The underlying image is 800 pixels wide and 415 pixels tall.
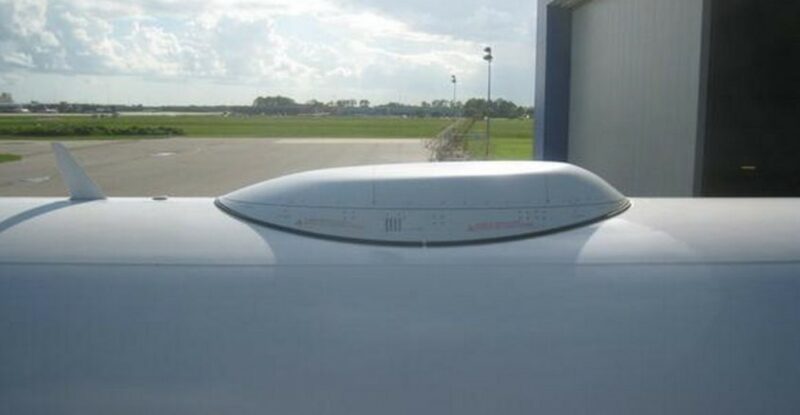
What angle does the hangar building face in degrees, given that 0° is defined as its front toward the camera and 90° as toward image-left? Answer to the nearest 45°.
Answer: approximately 0°
